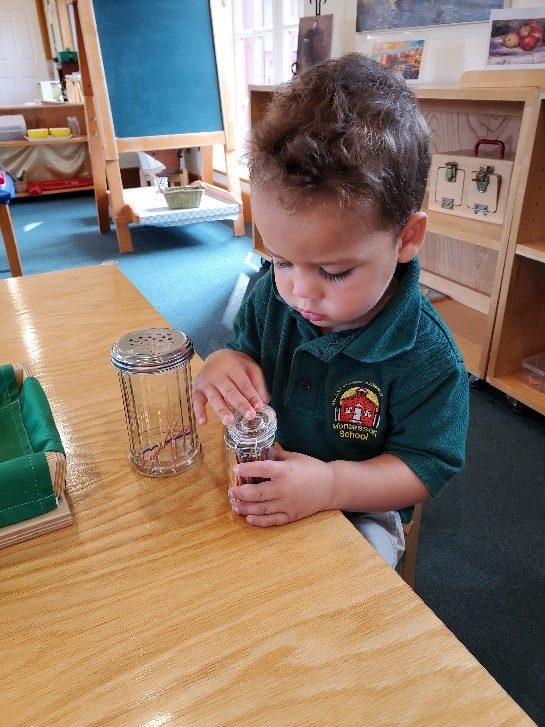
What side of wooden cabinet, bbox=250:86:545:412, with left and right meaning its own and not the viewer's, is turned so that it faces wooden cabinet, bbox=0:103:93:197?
right

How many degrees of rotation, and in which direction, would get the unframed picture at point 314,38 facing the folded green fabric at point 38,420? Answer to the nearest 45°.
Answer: approximately 45° to its right

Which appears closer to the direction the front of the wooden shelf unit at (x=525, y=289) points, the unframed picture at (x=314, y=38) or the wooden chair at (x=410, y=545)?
the wooden chair
